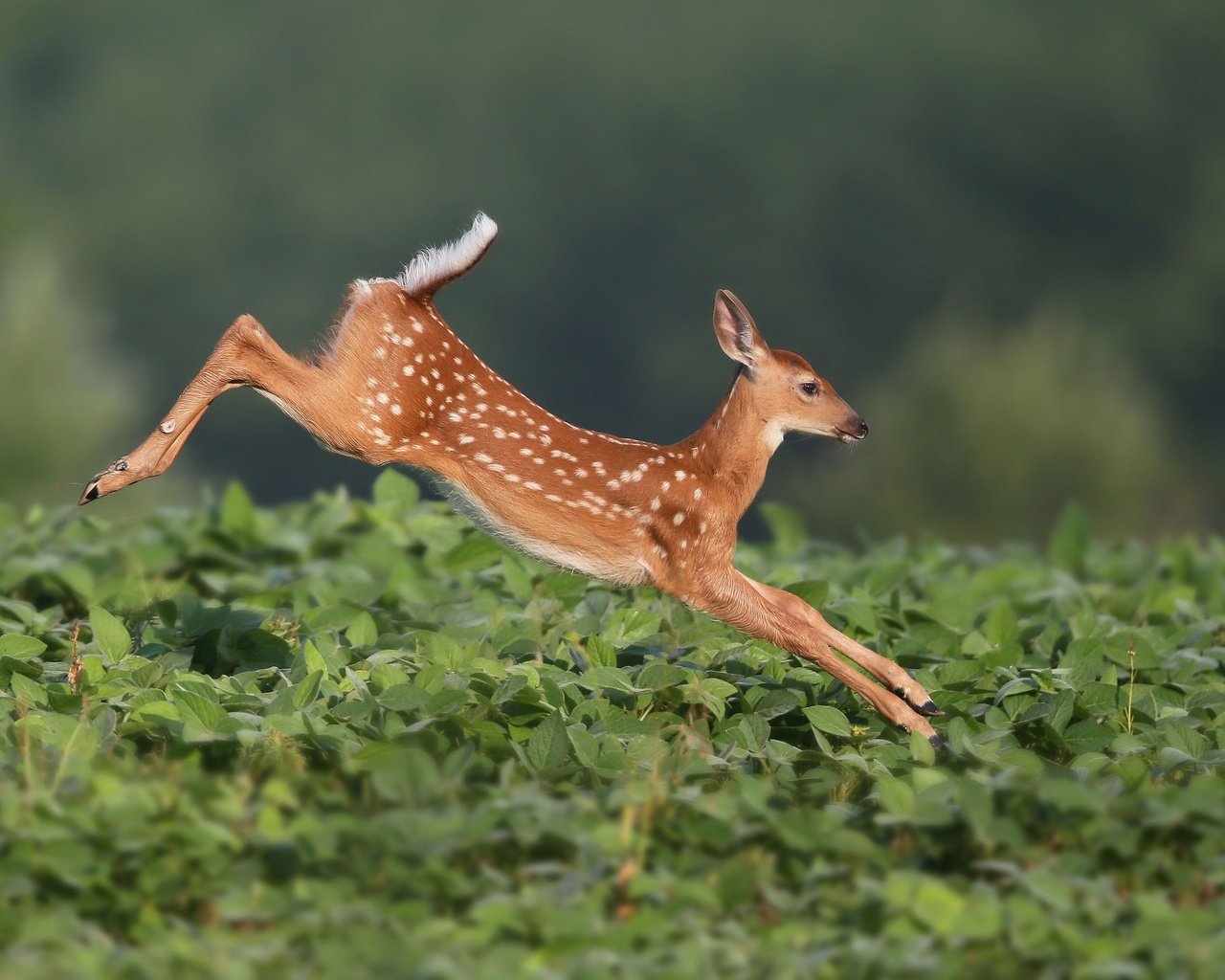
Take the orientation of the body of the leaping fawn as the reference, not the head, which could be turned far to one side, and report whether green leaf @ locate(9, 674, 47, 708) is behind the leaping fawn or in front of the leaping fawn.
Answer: behind

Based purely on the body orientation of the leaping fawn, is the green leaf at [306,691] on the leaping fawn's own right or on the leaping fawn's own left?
on the leaping fawn's own right

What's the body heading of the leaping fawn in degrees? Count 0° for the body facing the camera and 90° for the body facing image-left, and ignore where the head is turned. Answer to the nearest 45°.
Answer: approximately 270°

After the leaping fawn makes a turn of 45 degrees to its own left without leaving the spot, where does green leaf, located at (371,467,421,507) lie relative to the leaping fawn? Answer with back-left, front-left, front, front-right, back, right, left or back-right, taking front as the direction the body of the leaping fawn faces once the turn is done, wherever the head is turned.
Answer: front-left

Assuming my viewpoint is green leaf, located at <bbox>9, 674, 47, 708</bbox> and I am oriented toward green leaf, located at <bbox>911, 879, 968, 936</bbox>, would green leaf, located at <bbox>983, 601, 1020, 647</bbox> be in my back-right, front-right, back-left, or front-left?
front-left

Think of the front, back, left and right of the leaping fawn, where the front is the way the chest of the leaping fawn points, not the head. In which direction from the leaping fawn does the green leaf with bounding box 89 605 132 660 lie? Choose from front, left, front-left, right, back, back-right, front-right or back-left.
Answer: back

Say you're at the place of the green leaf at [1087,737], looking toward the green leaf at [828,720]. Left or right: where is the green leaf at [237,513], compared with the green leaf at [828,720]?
right

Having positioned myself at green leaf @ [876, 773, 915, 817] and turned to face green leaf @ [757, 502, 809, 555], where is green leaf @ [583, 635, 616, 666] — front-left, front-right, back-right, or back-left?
front-left

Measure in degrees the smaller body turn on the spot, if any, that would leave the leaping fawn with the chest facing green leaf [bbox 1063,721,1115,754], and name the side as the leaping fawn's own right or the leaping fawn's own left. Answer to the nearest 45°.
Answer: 0° — it already faces it
